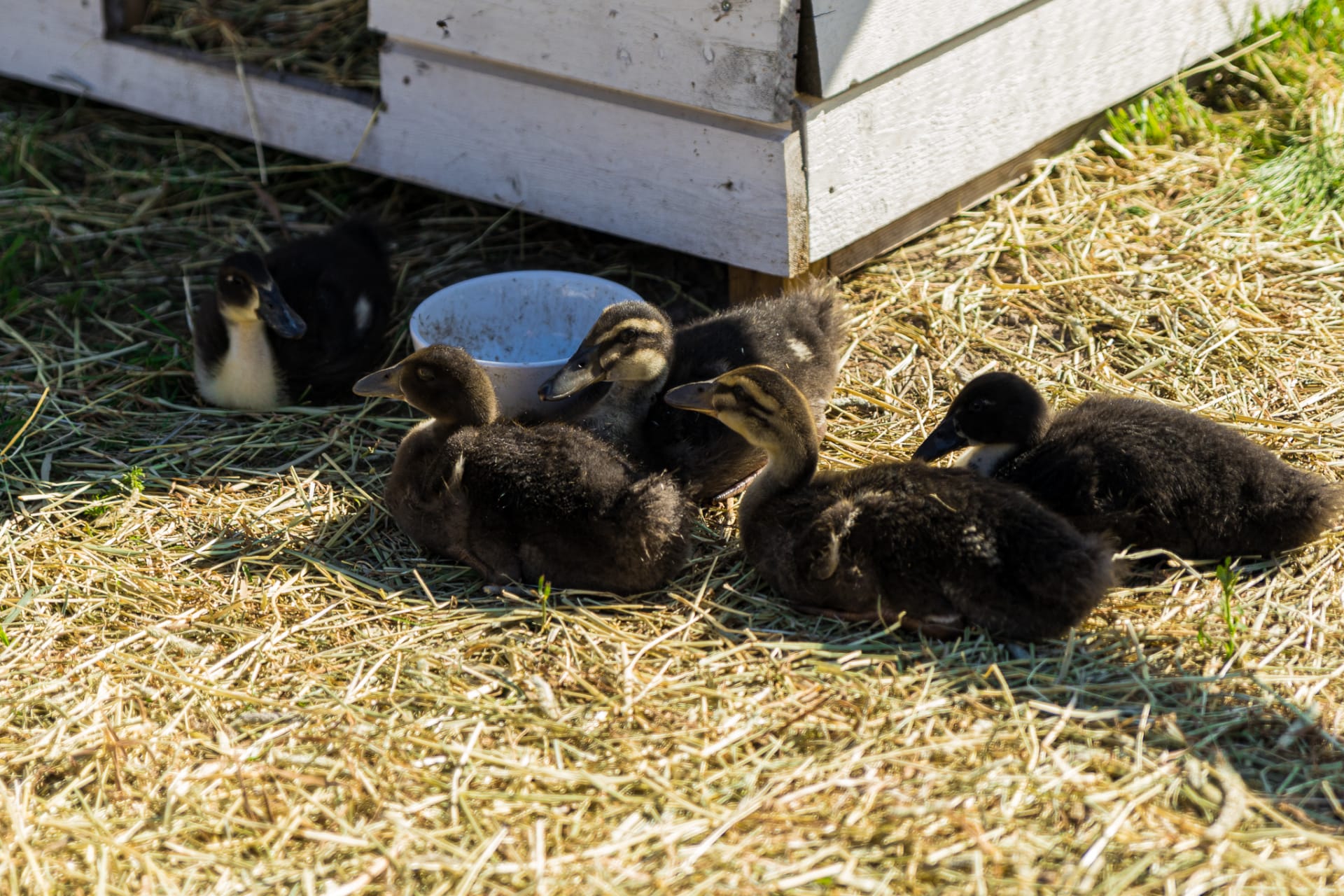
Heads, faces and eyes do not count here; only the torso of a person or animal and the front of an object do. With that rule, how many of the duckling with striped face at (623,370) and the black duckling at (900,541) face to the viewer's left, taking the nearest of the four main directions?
2

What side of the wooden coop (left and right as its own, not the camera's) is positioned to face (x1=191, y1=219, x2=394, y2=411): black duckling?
front

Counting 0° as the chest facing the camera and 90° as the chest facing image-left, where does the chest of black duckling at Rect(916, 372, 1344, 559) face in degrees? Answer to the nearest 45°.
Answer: approximately 90°

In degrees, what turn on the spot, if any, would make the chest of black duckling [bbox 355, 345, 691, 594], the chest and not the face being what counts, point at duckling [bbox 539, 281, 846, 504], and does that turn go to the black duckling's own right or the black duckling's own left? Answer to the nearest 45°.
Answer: approximately 135° to the black duckling's own right

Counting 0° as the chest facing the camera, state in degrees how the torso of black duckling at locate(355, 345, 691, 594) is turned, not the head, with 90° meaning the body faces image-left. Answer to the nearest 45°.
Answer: approximately 90°

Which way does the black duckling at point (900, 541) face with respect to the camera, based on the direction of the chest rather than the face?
to the viewer's left

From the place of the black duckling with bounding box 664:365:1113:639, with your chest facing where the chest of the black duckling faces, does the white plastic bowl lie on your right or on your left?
on your right

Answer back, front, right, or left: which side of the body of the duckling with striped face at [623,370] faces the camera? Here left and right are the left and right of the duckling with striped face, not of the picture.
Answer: left
